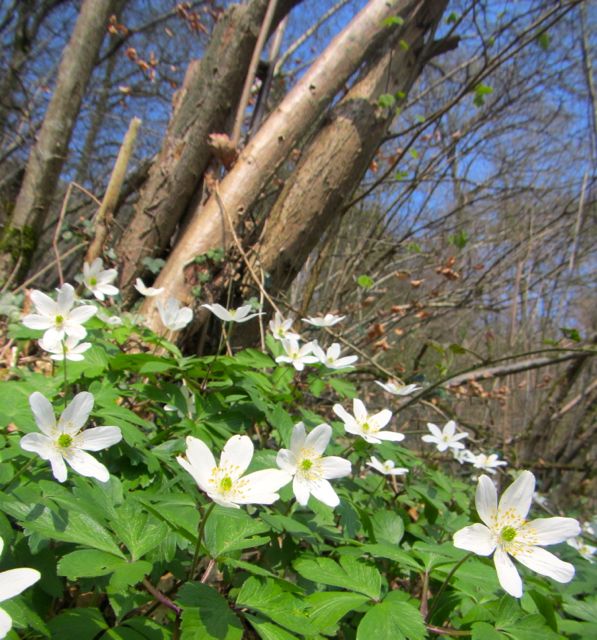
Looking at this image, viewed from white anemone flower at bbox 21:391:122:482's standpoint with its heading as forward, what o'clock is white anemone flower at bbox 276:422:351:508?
white anemone flower at bbox 276:422:351:508 is roughly at 9 o'clock from white anemone flower at bbox 21:391:122:482.

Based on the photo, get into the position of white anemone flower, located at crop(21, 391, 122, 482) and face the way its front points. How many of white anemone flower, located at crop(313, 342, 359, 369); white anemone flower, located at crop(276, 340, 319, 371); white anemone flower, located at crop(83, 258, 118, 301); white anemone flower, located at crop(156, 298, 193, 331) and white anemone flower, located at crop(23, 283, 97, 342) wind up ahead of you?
0

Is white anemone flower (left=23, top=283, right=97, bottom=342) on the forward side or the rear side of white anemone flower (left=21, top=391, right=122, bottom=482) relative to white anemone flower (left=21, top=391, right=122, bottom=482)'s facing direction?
on the rear side

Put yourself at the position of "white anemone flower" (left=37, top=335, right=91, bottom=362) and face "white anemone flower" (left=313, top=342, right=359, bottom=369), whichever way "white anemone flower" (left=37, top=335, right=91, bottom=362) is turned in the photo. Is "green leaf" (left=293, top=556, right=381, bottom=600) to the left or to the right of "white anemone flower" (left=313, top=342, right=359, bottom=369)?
right

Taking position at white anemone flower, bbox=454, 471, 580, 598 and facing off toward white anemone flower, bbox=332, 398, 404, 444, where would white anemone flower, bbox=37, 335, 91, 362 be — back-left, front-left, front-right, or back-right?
front-left

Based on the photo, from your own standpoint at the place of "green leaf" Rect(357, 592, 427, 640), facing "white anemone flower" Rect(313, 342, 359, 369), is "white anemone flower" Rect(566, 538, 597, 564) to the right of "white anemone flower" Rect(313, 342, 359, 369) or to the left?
right

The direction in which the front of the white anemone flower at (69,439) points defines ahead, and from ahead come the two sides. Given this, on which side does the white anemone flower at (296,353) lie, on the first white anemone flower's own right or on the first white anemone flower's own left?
on the first white anemone flower's own left

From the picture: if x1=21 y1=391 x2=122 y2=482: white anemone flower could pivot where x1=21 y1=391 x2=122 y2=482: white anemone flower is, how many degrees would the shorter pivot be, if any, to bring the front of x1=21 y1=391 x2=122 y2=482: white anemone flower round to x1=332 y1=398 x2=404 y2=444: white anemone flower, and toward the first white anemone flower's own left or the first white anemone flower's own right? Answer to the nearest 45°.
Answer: approximately 90° to the first white anemone flower's own left

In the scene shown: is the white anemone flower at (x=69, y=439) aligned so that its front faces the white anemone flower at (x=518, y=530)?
no

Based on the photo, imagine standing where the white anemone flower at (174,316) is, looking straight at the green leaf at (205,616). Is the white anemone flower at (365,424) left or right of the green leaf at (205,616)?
left

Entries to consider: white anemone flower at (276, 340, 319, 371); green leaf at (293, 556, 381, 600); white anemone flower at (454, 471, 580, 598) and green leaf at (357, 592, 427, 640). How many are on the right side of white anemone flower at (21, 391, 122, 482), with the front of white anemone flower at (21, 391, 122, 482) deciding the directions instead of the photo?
0

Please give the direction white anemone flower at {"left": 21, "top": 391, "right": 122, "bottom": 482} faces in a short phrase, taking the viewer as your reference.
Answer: facing the viewer

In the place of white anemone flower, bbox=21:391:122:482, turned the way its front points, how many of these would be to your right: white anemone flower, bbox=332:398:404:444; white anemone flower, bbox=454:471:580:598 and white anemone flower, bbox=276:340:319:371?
0

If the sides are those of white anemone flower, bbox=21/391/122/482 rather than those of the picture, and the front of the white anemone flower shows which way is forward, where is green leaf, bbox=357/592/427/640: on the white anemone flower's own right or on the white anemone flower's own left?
on the white anemone flower's own left

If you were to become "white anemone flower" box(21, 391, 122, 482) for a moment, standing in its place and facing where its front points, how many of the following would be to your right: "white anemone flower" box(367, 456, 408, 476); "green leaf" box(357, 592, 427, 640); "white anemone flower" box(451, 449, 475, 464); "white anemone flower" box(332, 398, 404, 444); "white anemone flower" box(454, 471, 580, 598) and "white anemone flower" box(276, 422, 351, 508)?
0

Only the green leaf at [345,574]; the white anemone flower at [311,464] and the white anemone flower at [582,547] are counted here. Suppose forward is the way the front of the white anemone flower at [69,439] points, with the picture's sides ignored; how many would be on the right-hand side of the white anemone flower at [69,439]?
0
